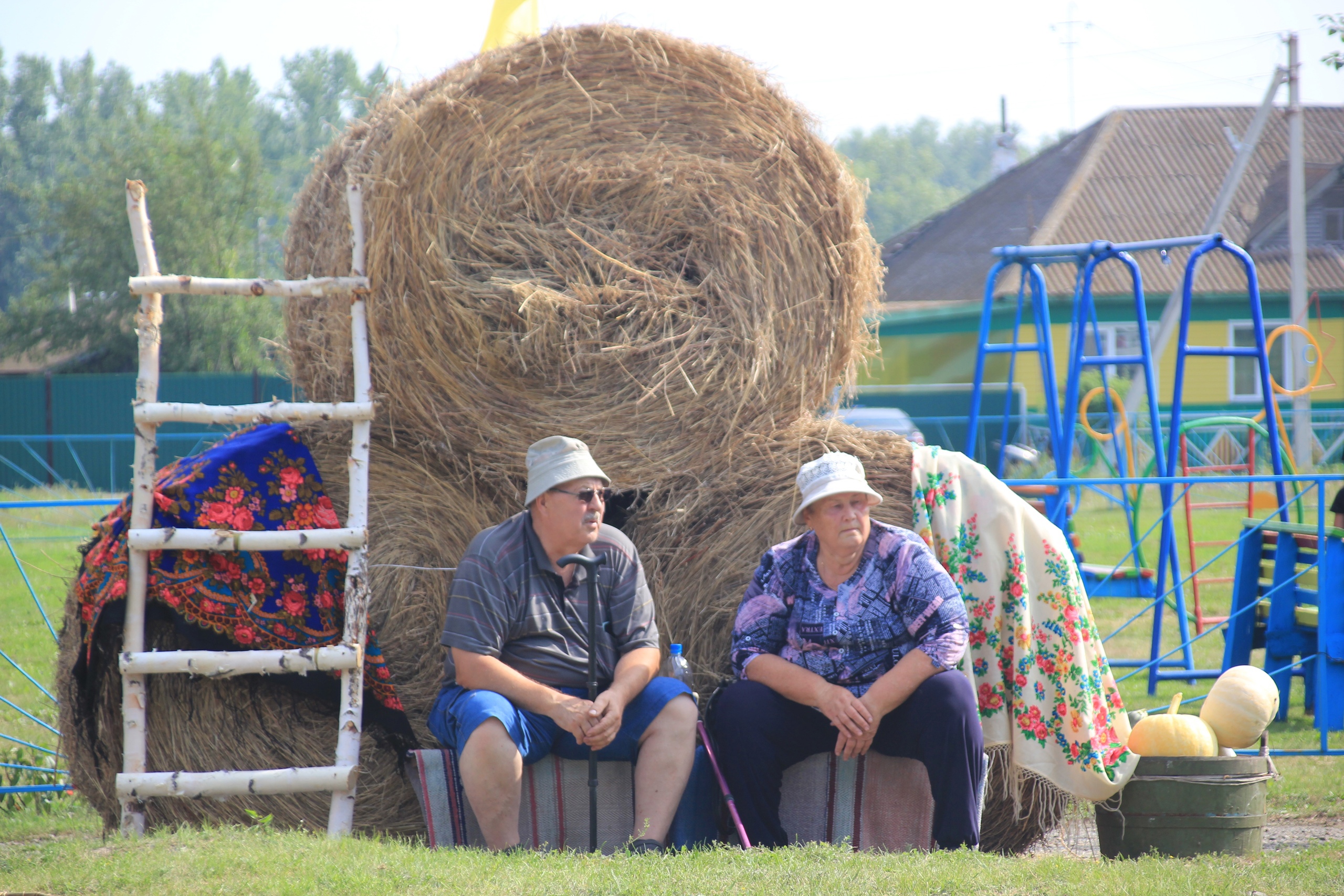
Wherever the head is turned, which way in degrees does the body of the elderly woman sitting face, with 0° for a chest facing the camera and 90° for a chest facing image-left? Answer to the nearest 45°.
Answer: approximately 0°

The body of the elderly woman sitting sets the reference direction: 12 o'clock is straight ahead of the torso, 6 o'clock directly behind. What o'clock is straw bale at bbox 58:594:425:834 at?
The straw bale is roughly at 3 o'clock from the elderly woman sitting.

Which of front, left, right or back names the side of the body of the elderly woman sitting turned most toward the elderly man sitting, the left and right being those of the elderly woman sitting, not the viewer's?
right

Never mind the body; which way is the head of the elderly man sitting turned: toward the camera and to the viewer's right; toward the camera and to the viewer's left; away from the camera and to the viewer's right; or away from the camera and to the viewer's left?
toward the camera and to the viewer's right

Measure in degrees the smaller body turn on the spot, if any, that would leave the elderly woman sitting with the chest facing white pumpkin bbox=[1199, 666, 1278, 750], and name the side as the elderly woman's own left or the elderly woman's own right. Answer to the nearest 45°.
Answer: approximately 90° to the elderly woman's own left

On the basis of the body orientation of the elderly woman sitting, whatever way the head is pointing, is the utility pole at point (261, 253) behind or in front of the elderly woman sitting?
behind

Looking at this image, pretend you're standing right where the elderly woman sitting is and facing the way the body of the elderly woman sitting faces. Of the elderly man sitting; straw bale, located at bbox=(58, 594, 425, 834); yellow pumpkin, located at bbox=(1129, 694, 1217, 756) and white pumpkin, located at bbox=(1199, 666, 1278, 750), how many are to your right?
2

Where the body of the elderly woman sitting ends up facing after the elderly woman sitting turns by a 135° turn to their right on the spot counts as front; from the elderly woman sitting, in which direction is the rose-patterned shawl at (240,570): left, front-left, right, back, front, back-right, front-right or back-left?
front-left

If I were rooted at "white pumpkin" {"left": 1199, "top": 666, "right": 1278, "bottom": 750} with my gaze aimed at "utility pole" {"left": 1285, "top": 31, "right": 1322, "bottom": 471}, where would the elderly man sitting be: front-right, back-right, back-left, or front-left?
back-left

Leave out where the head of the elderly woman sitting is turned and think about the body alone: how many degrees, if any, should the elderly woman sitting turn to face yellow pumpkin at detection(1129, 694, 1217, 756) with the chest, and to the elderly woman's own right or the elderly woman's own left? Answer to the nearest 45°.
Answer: approximately 90° to the elderly woman's own left
